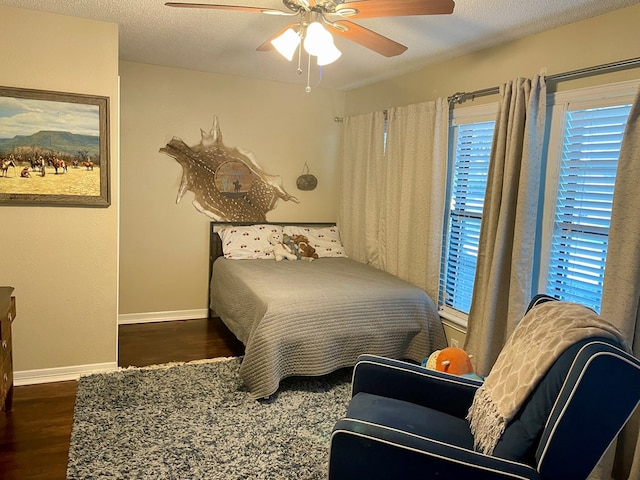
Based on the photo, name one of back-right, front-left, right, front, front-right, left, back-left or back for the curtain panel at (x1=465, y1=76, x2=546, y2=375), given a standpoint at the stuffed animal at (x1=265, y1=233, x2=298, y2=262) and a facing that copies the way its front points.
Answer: front-left

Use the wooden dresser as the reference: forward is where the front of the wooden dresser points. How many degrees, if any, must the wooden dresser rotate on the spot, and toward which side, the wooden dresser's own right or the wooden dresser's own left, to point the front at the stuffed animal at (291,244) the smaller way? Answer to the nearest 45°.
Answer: approximately 45° to the wooden dresser's own left

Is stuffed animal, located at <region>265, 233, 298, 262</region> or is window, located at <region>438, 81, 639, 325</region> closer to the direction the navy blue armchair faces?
the stuffed animal

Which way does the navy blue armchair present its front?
to the viewer's left

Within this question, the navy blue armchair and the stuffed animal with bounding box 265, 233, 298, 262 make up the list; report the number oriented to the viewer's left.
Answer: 1

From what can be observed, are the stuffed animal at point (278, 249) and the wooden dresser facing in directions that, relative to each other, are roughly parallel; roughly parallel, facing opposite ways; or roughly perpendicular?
roughly perpendicular

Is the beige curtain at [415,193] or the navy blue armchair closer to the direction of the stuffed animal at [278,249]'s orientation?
the navy blue armchair

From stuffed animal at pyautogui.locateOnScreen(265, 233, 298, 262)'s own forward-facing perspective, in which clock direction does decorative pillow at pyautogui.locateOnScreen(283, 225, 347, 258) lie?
The decorative pillow is roughly at 8 o'clock from the stuffed animal.

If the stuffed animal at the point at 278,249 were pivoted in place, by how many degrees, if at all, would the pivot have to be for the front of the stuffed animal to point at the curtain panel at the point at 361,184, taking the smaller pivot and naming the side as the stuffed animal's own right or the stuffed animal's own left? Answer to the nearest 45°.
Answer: approximately 90° to the stuffed animal's own left

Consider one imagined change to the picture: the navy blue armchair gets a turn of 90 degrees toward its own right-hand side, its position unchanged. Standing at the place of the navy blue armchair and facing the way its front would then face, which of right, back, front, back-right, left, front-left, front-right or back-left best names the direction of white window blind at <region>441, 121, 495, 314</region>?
front

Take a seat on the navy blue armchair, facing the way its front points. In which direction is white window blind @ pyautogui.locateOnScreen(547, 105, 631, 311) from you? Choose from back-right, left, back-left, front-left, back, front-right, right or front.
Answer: right

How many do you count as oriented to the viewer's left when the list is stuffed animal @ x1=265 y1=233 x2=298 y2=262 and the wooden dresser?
0

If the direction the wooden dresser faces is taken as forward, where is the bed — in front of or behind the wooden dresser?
in front
